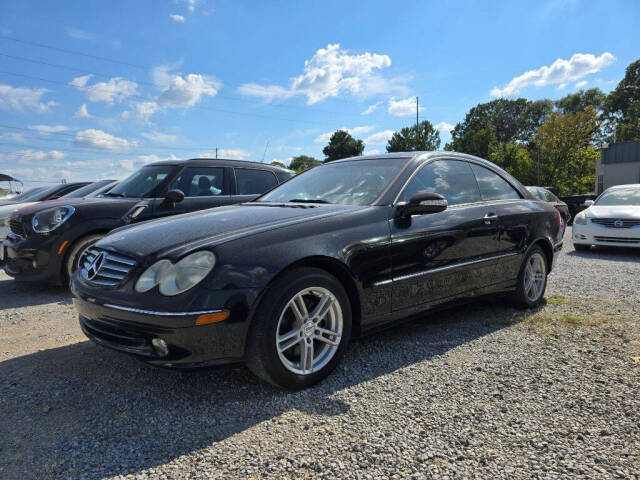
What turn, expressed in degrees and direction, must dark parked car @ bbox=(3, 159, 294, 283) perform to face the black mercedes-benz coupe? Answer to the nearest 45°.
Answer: approximately 45° to its left

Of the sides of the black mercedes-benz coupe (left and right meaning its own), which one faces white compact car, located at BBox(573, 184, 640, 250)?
back

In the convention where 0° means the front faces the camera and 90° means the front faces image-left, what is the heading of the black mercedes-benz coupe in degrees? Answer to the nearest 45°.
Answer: approximately 45°

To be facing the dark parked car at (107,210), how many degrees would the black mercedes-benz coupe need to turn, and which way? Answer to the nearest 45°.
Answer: approximately 90° to its right

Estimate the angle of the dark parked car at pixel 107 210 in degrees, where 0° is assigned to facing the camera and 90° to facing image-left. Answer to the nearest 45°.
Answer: approximately 45°

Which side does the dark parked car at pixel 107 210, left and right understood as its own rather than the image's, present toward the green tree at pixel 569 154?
back

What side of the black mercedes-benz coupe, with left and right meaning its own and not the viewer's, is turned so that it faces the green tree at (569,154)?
back

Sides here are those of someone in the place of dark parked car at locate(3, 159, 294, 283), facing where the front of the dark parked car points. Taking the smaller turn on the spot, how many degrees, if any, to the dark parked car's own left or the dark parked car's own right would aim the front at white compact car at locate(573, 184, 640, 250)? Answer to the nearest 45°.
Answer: approximately 135° to the dark parked car's own left
